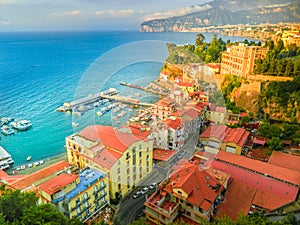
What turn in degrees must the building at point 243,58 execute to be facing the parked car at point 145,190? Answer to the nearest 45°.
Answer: approximately 45° to its left

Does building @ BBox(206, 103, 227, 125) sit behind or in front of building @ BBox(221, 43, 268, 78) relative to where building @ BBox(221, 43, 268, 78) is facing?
in front

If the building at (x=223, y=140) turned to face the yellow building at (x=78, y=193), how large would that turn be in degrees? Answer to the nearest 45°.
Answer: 0° — it already faces it

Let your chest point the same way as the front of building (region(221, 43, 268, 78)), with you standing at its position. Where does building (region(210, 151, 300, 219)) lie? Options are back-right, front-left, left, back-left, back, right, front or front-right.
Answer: front-left

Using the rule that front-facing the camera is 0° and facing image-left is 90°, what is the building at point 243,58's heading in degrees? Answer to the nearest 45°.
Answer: approximately 45°

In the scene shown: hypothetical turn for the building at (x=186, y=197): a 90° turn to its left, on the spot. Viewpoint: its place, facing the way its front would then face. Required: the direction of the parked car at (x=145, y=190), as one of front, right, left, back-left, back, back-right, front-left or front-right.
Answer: back

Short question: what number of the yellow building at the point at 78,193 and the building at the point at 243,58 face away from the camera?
0

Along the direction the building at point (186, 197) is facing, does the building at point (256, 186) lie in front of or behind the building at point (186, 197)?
behind

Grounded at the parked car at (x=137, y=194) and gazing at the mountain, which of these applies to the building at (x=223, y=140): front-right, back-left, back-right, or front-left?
front-right

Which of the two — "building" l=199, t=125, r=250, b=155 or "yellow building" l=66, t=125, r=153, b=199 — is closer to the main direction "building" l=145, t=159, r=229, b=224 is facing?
the yellow building

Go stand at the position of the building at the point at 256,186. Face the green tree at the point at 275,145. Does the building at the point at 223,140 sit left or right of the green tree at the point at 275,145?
left

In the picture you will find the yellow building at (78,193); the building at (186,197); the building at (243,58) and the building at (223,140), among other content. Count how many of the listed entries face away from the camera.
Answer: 0
